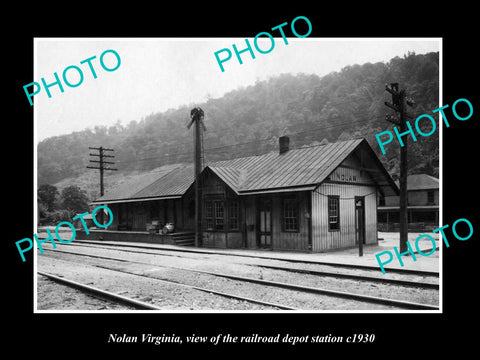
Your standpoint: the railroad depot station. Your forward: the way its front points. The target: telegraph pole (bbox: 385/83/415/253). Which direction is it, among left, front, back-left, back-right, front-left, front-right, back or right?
left

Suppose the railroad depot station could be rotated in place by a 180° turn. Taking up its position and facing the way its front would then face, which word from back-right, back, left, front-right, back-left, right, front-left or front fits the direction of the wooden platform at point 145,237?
left

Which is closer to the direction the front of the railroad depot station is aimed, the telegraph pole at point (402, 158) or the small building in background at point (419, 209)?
the telegraph pole

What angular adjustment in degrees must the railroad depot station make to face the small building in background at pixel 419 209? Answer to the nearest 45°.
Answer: approximately 180°

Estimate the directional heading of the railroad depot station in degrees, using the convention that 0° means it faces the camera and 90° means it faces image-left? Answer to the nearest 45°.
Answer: approximately 45°
